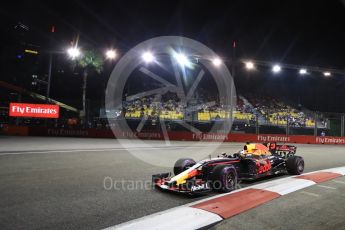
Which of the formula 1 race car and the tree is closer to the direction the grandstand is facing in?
the formula 1 race car

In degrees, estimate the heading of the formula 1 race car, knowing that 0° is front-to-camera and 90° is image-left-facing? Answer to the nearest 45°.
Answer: approximately 45°

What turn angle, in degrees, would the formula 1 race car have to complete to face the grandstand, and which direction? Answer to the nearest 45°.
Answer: approximately 135° to its right

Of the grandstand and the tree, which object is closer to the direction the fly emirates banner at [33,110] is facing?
the grandstand

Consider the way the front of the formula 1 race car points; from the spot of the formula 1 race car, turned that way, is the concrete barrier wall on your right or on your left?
on your right

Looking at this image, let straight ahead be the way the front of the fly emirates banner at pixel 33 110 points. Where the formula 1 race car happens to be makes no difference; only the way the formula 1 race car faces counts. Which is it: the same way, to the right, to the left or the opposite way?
to the right

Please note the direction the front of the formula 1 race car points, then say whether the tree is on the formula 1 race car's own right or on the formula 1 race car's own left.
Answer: on the formula 1 race car's own right

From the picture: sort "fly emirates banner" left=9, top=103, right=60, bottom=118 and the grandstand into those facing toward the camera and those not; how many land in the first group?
2

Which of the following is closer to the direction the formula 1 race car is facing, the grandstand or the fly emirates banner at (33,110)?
the fly emirates banner
